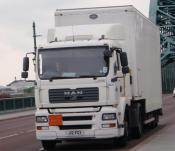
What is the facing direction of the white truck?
toward the camera
